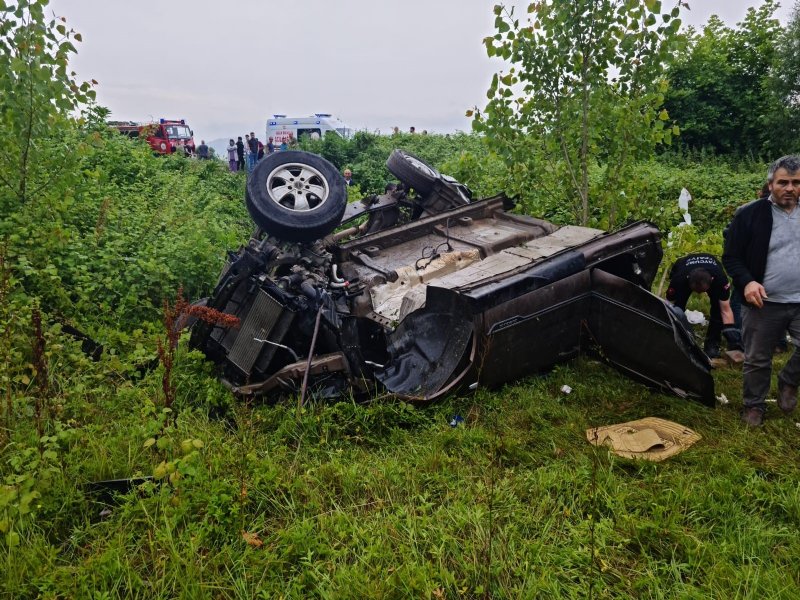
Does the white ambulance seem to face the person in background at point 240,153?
no

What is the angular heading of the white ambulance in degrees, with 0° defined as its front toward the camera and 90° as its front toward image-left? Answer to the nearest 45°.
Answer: approximately 270°

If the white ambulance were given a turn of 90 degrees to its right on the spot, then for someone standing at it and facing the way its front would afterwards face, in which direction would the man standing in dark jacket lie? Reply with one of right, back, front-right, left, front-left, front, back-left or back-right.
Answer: front

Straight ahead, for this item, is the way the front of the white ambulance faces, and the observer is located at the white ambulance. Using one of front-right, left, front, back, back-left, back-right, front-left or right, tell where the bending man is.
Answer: right

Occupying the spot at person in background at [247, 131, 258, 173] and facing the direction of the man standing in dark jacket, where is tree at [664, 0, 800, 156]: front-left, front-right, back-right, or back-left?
front-left

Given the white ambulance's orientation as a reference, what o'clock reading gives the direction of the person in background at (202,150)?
The person in background is roughly at 4 o'clock from the white ambulance.

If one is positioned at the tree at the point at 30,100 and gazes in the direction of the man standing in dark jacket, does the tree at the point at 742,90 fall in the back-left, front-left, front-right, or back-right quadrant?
front-left

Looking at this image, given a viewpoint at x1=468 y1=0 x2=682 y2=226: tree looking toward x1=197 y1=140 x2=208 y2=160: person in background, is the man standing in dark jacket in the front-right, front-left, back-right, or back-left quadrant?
back-left

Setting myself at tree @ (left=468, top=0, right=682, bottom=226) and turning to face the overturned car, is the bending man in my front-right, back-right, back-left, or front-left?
front-left

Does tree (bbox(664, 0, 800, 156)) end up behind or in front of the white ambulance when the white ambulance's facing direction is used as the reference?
in front

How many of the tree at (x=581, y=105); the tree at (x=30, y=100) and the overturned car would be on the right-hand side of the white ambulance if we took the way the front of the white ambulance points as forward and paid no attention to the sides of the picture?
3

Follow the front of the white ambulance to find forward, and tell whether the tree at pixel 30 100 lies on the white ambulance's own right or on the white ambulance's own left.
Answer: on the white ambulance's own right

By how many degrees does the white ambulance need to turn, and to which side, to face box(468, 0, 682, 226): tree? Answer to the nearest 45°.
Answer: approximately 90° to its right

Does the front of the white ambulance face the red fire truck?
no
